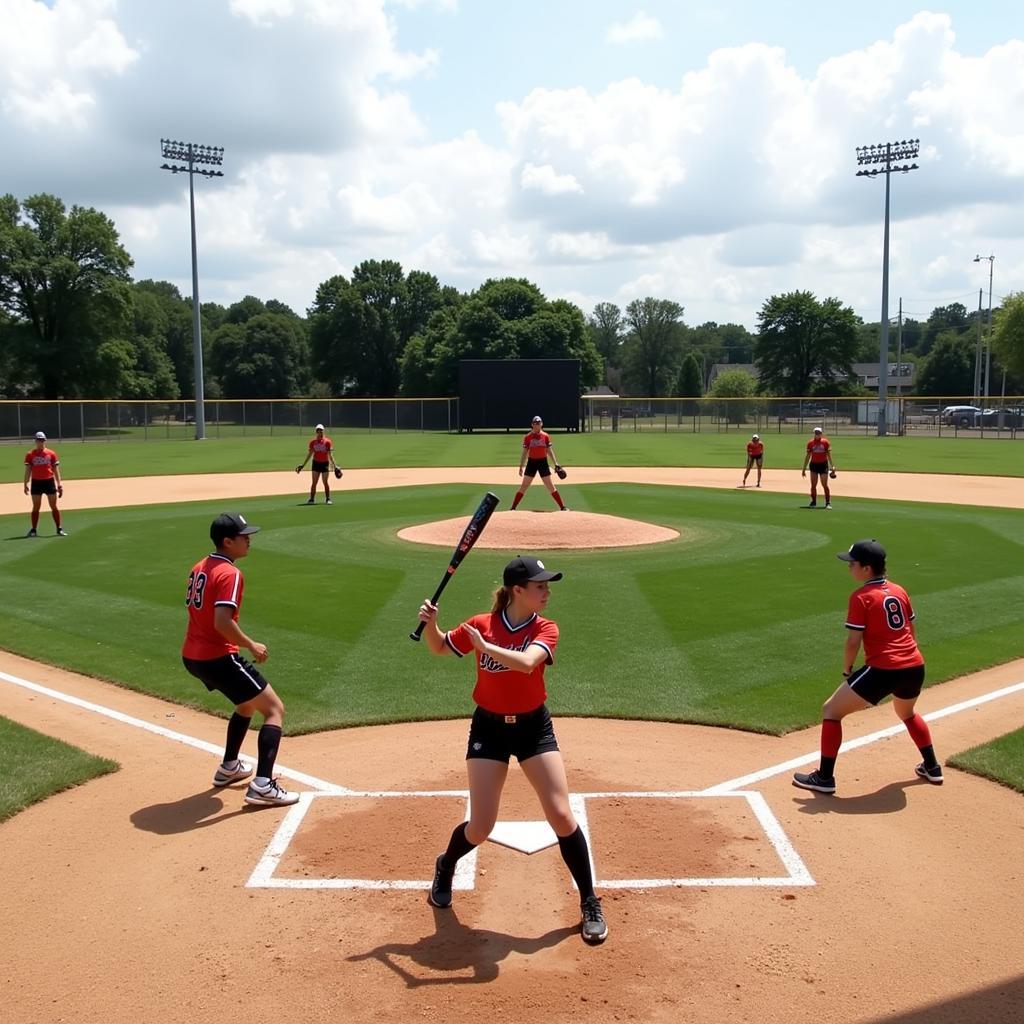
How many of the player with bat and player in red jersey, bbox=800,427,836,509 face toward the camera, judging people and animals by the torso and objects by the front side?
2

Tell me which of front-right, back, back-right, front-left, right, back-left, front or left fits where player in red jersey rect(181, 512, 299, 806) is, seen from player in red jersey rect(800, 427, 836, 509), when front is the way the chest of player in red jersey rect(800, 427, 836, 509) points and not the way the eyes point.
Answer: front

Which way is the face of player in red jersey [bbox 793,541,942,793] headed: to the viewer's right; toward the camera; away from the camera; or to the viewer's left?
to the viewer's left

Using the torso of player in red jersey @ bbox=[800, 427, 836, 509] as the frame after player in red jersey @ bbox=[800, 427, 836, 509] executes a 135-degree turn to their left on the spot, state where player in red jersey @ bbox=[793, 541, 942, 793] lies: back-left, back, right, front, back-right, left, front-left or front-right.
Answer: back-right

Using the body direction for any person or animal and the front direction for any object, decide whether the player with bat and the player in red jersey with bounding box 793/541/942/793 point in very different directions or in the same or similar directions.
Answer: very different directions

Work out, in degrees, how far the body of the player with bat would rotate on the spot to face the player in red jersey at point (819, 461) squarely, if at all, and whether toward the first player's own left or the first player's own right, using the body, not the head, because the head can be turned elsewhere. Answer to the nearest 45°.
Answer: approximately 180°

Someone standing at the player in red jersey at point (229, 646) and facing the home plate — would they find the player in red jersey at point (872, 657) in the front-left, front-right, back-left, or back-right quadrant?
front-left

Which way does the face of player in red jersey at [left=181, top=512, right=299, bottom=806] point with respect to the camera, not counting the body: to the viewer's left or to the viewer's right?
to the viewer's right

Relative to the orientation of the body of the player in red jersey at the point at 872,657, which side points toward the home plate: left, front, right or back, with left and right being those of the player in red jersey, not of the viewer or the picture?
left

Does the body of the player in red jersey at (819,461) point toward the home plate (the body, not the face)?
yes

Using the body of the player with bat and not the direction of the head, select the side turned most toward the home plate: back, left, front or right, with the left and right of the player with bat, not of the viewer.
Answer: back

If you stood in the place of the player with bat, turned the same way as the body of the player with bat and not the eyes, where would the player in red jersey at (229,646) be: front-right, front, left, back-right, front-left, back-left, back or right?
back-right

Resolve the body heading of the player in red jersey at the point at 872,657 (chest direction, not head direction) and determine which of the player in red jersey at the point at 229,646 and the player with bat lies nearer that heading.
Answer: the player in red jersey

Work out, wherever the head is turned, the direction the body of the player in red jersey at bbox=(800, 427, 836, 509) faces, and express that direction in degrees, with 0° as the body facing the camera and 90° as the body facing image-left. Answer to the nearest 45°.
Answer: approximately 0°

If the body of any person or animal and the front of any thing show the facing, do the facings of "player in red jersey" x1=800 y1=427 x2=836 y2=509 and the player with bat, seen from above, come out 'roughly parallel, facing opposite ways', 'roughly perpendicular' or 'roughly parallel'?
roughly parallel

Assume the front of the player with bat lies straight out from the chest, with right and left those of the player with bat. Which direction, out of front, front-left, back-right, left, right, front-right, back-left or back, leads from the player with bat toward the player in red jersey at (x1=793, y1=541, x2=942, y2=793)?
back-left

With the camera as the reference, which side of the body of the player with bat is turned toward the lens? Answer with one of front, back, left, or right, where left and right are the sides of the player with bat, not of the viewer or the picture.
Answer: front
